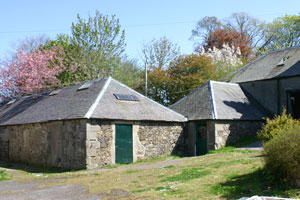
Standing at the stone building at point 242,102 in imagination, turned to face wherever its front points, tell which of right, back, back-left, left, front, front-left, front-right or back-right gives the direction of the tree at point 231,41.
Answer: back-right

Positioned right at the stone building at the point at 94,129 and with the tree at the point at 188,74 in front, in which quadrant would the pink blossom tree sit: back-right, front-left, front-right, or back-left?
front-left

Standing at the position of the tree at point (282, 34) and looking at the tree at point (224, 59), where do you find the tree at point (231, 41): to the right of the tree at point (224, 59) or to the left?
right

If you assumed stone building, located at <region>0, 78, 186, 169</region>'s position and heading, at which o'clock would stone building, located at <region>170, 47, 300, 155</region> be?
stone building, located at <region>170, 47, 300, 155</region> is roughly at 10 o'clock from stone building, located at <region>0, 78, 186, 169</region>.

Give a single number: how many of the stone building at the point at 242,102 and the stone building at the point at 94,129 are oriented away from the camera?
0

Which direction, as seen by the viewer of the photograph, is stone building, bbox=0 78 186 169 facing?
facing the viewer and to the right of the viewer

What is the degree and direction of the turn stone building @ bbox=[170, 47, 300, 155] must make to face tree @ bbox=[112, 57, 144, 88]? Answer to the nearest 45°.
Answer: approximately 90° to its right

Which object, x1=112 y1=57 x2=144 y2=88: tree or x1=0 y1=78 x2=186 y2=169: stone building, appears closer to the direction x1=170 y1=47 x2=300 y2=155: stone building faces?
the stone building

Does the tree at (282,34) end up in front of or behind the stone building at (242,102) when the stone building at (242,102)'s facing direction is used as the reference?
behind

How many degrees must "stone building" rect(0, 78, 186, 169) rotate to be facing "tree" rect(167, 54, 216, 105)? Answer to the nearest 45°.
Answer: approximately 90° to its left

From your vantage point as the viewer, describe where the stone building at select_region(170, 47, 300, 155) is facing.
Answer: facing the viewer and to the left of the viewer

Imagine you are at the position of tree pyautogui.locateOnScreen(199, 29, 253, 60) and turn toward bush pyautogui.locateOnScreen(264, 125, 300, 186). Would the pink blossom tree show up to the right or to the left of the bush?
right

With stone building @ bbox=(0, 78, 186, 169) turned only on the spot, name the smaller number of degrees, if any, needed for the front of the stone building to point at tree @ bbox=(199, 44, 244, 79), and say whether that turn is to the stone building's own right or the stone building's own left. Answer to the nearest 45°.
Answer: approximately 90° to the stone building's own left

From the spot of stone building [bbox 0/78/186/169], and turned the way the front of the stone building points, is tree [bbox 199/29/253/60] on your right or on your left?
on your left

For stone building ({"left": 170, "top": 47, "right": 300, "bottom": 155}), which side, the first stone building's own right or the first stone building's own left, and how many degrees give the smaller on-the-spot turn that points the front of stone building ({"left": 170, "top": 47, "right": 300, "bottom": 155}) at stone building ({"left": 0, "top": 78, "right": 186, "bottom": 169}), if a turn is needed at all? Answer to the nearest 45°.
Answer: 0° — it already faces it
